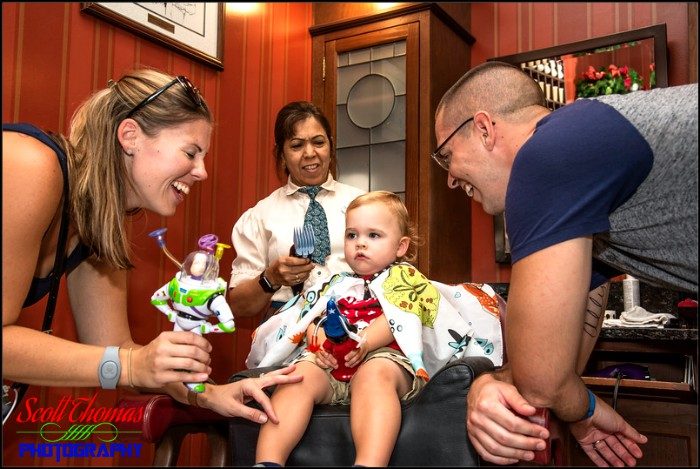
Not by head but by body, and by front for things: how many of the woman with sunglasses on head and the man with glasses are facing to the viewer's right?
1

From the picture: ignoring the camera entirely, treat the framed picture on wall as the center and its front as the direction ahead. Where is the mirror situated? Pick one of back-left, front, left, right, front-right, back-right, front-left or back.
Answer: front-left

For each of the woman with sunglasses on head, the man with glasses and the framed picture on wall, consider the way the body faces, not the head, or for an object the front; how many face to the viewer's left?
1

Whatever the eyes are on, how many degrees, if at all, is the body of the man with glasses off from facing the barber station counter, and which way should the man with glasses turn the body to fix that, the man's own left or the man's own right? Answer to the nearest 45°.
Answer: approximately 90° to the man's own right

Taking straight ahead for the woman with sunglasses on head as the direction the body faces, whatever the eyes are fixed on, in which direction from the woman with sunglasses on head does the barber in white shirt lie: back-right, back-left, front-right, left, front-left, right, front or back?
front-left

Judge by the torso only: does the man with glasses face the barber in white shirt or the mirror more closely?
the barber in white shirt

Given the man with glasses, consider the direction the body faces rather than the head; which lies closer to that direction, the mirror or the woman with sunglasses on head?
the woman with sunglasses on head

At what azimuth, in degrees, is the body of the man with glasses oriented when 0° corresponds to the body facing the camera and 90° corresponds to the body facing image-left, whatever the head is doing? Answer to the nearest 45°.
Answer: approximately 90°

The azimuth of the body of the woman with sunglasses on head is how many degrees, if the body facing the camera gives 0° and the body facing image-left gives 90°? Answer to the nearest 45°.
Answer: approximately 270°

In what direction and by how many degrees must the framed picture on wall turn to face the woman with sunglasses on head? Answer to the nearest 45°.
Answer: approximately 45° to its right

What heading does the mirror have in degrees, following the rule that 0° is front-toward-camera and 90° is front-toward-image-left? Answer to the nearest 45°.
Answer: approximately 45°
